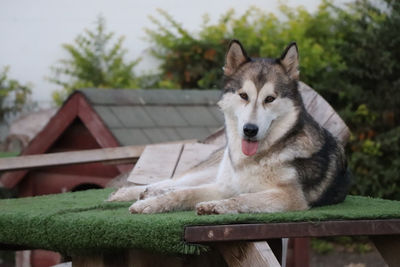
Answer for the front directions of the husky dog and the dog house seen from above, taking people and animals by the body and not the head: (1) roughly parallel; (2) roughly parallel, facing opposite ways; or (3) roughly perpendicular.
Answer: roughly parallel

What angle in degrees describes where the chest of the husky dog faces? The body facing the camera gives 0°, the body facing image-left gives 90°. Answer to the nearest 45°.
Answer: approximately 45°

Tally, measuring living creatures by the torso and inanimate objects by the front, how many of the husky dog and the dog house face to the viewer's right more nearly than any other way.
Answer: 0

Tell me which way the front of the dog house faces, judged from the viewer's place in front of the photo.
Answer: facing the viewer and to the left of the viewer

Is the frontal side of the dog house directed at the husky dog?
no

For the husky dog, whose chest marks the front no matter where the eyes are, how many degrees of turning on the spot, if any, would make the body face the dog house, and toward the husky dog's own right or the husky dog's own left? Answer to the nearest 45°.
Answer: approximately 90° to the husky dog's own right
